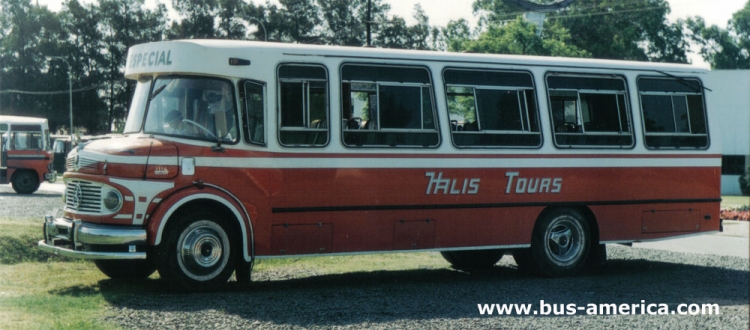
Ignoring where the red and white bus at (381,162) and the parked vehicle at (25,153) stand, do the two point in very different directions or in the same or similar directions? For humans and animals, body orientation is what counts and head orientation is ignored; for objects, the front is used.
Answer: very different directions

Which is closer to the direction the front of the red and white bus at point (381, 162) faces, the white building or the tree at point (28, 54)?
the tree

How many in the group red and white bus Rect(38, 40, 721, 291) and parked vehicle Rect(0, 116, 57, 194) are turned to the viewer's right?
1

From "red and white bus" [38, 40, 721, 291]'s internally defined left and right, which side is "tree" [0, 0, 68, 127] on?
on its right

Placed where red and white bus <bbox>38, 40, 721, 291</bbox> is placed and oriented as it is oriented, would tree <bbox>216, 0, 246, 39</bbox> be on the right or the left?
on its right

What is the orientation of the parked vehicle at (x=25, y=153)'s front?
to the viewer's right

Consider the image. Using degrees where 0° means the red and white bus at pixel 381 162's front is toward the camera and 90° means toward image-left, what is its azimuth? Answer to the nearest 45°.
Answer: approximately 45°

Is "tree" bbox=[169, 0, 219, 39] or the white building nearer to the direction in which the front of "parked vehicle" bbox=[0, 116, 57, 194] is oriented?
the white building
